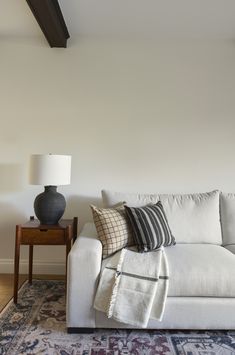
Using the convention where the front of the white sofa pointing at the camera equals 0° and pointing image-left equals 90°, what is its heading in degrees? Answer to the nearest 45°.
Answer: approximately 0°

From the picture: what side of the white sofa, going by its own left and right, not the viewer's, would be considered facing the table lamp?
right
